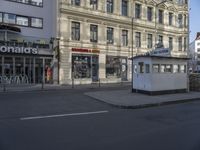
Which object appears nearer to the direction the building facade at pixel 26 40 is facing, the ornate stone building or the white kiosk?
the white kiosk

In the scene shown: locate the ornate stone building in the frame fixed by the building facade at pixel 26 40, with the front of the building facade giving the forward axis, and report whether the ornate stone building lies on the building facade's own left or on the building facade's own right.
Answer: on the building facade's own left

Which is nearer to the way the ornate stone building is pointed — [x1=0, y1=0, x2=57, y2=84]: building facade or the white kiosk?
the white kiosk

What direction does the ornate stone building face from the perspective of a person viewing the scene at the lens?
facing the viewer and to the right of the viewer

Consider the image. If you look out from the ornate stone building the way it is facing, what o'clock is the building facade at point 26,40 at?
The building facade is roughly at 3 o'clock from the ornate stone building.

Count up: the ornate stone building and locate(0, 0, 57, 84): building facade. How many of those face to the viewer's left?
0
